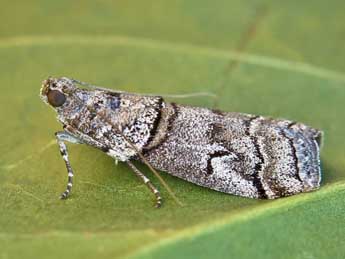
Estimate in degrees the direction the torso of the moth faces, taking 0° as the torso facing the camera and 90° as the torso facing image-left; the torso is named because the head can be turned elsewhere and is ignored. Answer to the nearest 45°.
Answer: approximately 90°
